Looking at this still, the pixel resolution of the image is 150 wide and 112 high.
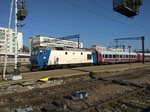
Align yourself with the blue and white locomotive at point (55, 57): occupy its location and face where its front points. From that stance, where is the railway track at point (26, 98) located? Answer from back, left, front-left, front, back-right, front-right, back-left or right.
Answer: front-left

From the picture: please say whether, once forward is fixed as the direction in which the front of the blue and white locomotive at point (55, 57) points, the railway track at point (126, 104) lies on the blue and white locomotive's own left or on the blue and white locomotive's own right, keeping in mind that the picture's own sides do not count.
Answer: on the blue and white locomotive's own left

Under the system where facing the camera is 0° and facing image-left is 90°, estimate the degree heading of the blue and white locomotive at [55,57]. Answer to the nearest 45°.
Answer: approximately 45°
